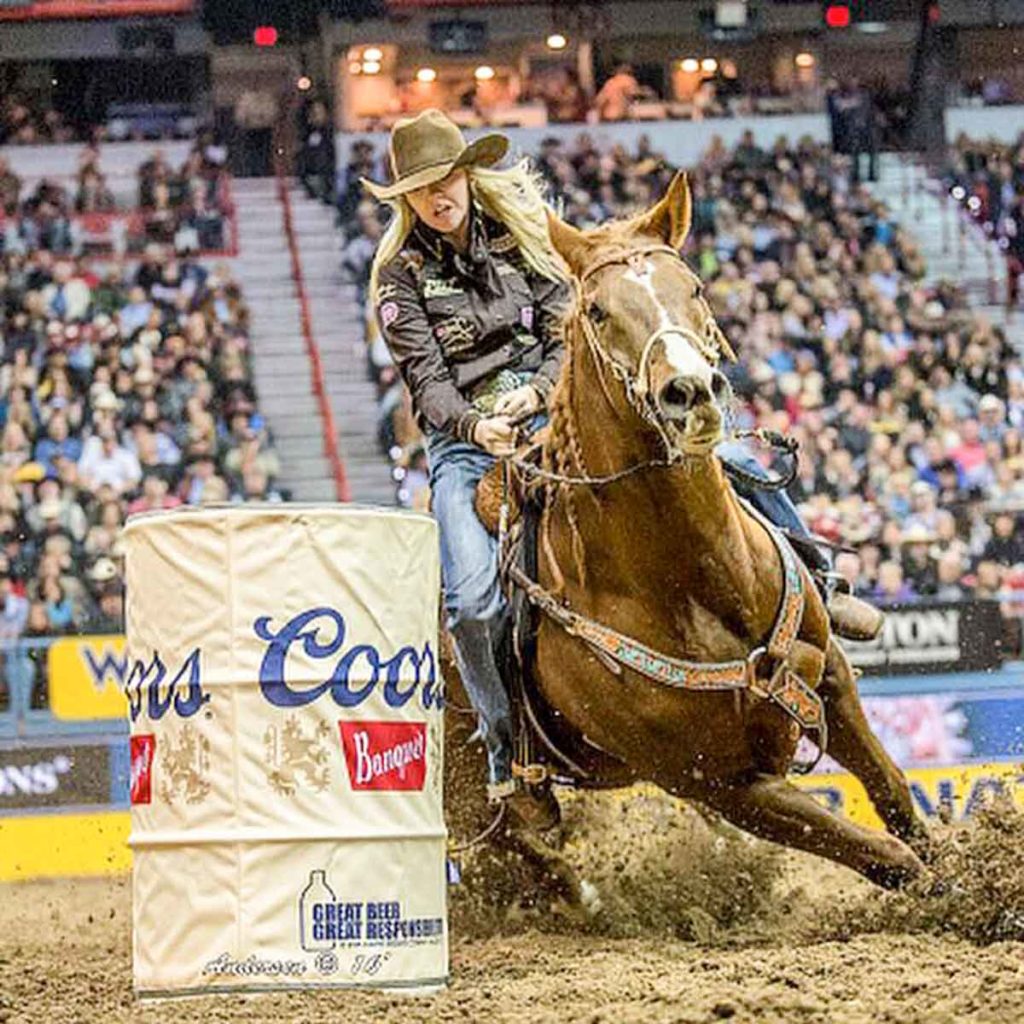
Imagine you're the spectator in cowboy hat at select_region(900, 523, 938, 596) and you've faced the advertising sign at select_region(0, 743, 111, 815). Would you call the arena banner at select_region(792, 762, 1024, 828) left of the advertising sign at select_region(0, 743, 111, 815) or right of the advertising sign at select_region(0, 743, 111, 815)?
left

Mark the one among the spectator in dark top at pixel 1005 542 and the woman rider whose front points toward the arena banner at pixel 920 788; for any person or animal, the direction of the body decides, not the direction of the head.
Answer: the spectator in dark top

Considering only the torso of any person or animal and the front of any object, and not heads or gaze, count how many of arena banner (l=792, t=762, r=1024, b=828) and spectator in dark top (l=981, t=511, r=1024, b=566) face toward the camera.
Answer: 2

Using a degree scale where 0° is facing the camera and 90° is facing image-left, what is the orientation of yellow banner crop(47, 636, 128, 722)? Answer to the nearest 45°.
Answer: approximately 0°

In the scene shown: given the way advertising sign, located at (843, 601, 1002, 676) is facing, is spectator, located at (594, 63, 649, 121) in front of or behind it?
behind

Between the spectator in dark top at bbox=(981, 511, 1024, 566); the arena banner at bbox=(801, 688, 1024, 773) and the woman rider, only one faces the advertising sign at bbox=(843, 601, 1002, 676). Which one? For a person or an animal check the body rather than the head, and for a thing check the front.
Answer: the spectator in dark top

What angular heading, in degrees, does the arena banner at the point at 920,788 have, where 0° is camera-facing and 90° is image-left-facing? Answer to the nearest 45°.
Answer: approximately 0°

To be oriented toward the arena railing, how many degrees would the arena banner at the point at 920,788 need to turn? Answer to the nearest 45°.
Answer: approximately 135° to its right

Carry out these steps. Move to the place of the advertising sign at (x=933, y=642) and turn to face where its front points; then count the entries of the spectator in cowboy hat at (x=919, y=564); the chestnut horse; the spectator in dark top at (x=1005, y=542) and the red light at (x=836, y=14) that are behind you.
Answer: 3

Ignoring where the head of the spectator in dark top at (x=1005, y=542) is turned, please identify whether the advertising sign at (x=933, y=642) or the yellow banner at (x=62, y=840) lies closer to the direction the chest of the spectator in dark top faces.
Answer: the advertising sign

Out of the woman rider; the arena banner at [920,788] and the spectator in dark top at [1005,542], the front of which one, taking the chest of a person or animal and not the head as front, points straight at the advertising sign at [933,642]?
the spectator in dark top
